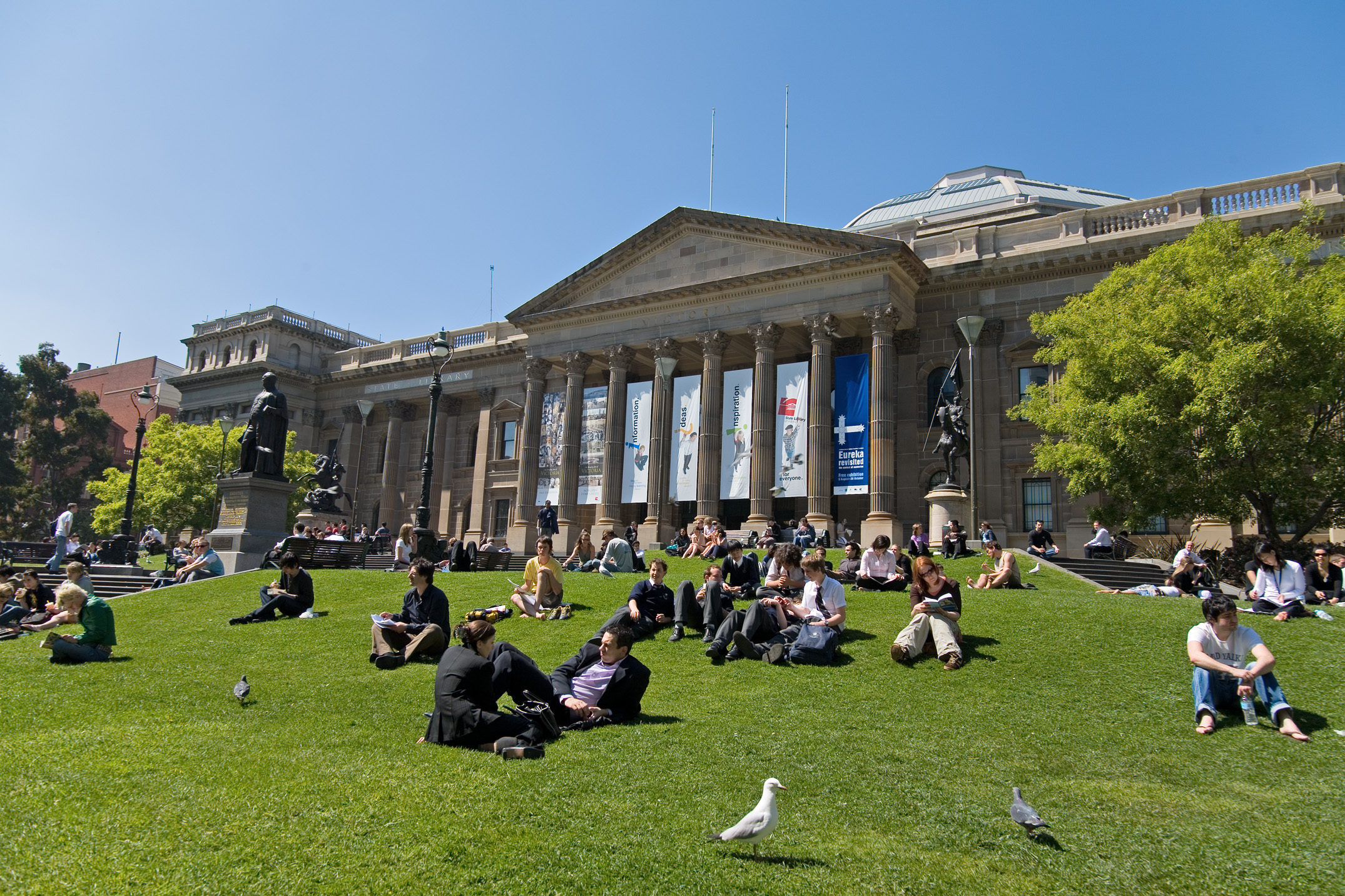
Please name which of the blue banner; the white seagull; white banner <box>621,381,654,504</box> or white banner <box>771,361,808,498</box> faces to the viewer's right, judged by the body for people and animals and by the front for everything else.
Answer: the white seagull

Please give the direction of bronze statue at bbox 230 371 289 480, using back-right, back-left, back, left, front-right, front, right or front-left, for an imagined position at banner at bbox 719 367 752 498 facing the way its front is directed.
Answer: front-right

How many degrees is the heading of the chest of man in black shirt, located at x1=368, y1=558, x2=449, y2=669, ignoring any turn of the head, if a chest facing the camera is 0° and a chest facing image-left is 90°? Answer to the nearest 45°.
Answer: approximately 45°

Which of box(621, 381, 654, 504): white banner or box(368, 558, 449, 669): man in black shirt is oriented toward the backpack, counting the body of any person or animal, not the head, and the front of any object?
the white banner

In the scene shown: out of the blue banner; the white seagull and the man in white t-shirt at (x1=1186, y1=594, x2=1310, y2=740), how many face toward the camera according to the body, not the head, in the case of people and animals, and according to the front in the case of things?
2

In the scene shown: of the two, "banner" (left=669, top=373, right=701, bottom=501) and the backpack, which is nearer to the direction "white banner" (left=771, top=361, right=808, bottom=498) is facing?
the backpack

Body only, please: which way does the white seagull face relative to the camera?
to the viewer's right

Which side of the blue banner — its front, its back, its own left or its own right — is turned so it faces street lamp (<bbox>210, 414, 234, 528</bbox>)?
right

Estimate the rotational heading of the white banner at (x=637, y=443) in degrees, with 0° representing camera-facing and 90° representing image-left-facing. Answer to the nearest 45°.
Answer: approximately 0°

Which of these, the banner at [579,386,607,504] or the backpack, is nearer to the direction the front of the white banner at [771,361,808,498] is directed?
the backpack

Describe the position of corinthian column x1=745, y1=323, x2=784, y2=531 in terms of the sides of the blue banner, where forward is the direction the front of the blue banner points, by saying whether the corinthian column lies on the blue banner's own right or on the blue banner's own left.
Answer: on the blue banner's own right

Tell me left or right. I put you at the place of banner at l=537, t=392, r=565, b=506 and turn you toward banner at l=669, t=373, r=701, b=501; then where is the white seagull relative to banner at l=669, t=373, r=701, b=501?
right
